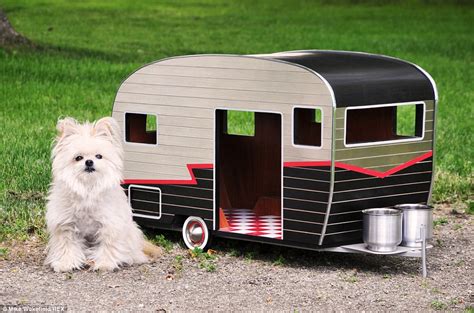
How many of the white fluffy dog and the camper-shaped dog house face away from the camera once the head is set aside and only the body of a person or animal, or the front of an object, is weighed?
0

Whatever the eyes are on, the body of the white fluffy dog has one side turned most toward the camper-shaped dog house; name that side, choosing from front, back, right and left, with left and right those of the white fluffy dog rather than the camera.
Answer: left

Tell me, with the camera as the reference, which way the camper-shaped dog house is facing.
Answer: facing the viewer and to the right of the viewer

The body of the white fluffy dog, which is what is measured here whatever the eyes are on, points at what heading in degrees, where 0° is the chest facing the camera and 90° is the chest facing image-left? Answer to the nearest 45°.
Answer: approximately 0°
